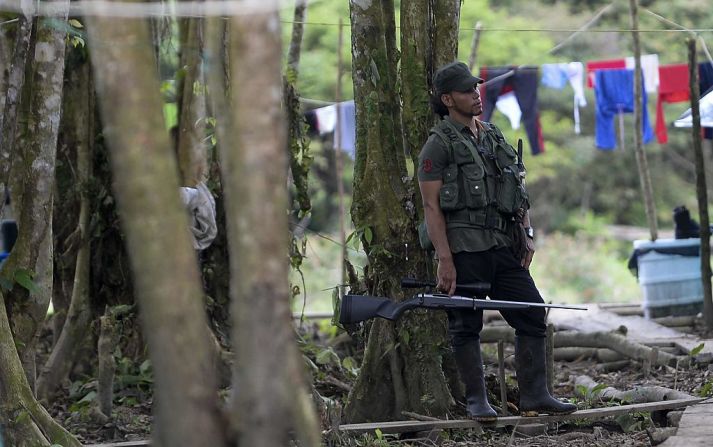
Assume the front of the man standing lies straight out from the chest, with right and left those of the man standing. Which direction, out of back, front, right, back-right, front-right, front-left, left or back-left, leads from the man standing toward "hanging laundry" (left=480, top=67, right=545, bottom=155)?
back-left

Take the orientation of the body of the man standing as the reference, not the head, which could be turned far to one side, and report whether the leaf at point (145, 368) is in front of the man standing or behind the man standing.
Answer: behind

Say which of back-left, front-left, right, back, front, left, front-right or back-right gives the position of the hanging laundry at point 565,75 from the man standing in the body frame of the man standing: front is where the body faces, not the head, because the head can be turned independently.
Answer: back-left

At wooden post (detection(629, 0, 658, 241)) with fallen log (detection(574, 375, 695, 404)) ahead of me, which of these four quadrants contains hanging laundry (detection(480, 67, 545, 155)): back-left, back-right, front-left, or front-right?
back-right

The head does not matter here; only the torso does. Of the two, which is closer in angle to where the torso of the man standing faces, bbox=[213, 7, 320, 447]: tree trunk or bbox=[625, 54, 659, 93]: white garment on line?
the tree trunk

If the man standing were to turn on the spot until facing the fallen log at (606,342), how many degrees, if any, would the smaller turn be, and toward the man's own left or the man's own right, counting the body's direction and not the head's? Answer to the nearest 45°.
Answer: approximately 135° to the man's own left

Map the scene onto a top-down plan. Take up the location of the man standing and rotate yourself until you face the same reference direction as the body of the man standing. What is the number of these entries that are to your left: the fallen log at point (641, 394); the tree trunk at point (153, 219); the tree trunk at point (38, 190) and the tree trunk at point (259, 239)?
1

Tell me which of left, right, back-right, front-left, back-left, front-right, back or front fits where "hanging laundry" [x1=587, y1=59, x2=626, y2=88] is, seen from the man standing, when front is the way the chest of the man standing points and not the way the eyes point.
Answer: back-left
